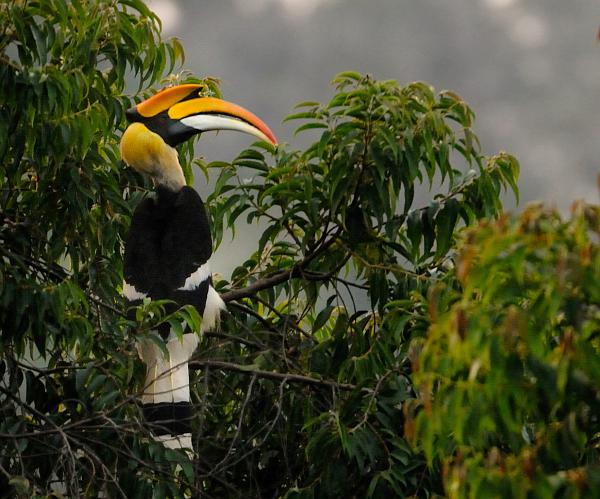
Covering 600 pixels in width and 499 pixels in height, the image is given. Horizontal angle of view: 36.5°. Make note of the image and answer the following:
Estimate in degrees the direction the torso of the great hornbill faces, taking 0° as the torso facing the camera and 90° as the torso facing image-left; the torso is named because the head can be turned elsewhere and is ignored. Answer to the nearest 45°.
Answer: approximately 225°
